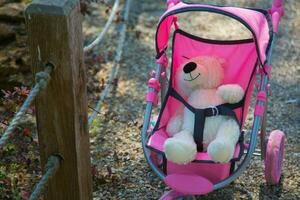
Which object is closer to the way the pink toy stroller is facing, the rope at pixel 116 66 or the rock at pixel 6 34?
the rock

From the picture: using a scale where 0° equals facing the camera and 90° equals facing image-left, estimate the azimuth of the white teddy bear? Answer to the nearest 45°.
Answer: approximately 45°

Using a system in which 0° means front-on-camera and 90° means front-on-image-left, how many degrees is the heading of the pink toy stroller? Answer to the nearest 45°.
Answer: approximately 45°

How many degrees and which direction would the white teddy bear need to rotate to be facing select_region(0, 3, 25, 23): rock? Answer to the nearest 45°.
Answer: approximately 90° to its right

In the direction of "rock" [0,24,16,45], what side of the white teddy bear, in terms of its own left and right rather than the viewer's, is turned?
right

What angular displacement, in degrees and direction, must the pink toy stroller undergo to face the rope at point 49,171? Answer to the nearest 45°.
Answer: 0° — it already faces it

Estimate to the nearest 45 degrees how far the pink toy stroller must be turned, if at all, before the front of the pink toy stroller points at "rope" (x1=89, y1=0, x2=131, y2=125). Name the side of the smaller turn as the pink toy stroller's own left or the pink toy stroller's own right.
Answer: approximately 90° to the pink toy stroller's own right

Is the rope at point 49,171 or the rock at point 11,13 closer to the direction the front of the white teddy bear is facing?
the rope
